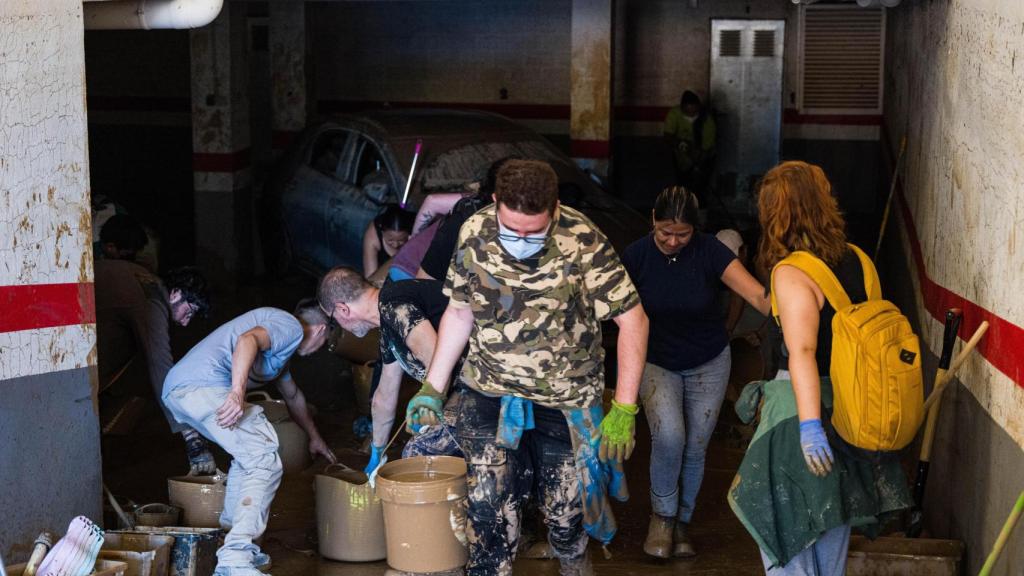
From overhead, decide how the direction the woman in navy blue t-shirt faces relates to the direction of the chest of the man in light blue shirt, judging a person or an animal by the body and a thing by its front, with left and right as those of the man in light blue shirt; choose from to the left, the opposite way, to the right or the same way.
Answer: to the right

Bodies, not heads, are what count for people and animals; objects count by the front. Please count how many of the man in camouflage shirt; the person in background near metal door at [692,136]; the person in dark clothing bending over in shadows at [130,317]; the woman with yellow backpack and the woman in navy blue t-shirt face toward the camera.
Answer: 3

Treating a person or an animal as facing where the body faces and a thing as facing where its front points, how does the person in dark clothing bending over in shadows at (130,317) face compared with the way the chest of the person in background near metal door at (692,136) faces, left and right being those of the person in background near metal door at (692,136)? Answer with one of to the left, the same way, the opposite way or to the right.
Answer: to the left

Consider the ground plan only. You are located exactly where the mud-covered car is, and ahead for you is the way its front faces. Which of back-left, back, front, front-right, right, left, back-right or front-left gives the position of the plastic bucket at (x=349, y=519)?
front-right

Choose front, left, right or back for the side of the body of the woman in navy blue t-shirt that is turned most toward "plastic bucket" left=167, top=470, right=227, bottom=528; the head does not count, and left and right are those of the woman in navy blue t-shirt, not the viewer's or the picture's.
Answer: right

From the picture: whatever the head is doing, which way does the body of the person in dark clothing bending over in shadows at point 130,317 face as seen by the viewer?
to the viewer's right

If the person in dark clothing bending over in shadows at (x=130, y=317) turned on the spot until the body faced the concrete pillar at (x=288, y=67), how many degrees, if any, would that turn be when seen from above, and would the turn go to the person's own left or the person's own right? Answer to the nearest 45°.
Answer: approximately 90° to the person's own left

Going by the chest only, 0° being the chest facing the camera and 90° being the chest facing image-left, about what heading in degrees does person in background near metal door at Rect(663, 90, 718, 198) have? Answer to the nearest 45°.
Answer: approximately 0°

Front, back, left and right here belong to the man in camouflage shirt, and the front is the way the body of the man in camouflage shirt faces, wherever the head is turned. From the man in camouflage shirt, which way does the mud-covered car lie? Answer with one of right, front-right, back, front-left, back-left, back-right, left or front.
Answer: back

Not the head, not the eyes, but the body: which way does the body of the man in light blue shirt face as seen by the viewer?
to the viewer's right

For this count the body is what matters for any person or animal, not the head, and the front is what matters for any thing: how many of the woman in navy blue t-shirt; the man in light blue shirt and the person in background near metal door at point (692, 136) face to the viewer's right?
1

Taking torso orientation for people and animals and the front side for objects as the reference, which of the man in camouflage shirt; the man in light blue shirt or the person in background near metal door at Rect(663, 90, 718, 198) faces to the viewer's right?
the man in light blue shirt

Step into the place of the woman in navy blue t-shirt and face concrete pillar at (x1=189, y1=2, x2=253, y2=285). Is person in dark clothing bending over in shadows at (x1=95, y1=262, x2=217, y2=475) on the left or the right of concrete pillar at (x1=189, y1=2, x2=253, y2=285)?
left

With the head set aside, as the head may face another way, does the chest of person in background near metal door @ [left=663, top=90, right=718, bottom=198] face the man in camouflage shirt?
yes

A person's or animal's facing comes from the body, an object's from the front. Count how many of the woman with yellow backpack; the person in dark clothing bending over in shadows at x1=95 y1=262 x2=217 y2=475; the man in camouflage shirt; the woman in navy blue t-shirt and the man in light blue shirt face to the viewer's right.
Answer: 2
